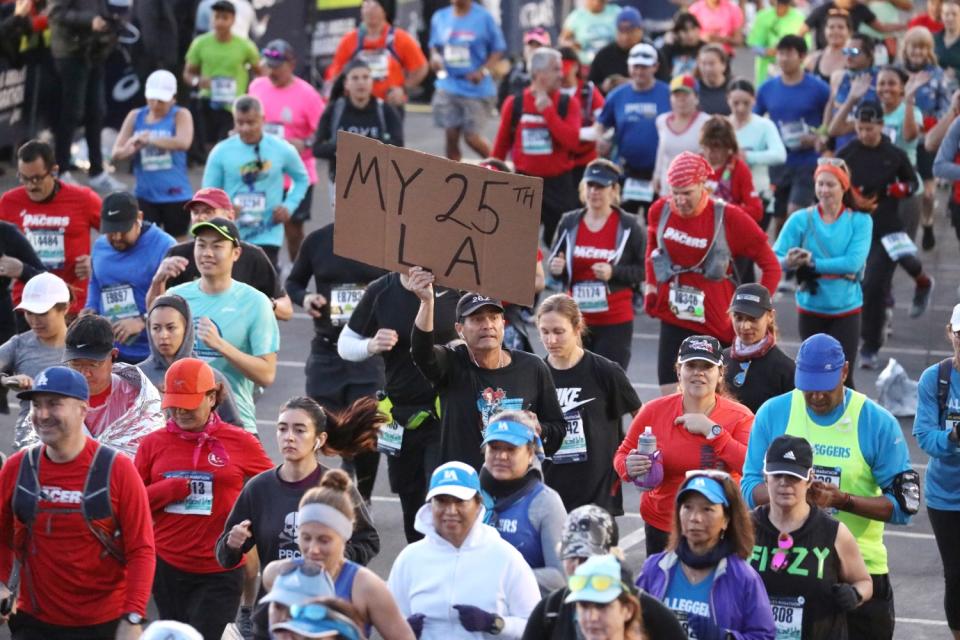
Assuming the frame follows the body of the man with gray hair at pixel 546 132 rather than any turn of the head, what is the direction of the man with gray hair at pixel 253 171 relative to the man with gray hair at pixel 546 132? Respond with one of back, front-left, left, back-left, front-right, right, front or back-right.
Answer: front-right

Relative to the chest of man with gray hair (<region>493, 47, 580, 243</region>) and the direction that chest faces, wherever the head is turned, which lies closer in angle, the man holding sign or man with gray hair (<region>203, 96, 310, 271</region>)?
the man holding sign

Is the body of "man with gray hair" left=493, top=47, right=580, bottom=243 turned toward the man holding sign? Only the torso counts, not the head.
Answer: yes

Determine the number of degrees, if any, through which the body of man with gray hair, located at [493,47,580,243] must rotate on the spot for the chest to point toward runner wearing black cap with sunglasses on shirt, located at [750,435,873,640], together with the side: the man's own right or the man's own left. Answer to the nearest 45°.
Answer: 0° — they already face them

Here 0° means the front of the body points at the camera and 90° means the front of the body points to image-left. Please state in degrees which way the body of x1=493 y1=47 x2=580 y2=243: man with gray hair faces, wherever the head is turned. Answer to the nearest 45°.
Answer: approximately 0°
